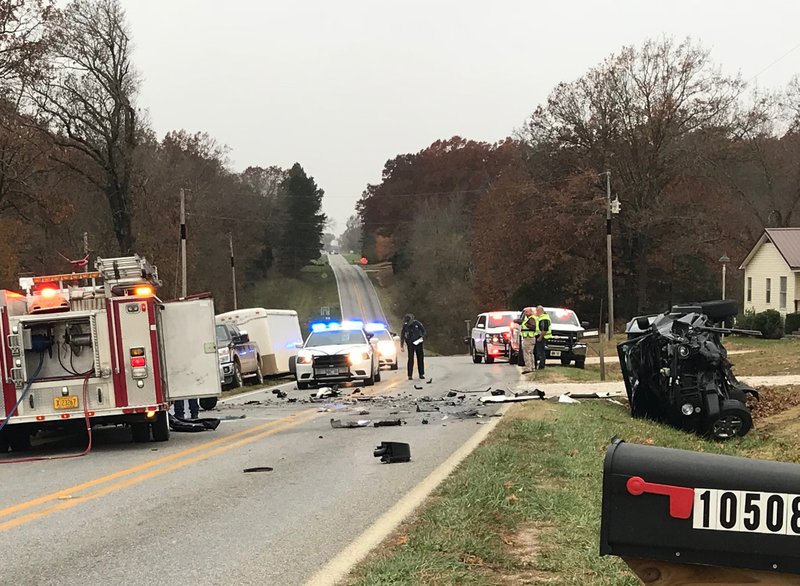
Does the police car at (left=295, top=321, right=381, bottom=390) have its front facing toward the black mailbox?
yes

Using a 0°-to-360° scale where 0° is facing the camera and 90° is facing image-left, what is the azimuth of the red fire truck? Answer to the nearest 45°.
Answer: approximately 180°

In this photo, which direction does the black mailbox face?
to the viewer's left

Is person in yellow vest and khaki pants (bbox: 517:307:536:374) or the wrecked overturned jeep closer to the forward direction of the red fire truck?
the person in yellow vest and khaki pants

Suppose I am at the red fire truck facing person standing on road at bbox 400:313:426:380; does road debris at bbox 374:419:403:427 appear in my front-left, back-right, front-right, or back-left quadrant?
front-right

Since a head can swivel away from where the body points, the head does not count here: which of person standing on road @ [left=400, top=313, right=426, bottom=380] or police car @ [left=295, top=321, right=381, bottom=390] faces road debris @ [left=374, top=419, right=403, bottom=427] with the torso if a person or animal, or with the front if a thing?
the police car

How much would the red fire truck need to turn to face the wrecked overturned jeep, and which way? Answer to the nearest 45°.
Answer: approximately 90° to its right

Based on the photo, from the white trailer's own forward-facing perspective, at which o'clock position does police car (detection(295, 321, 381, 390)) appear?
The police car is roughly at 10 o'clock from the white trailer.

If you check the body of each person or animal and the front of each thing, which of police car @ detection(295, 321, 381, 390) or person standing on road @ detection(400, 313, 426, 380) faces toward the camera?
the police car

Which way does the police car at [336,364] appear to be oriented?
toward the camera

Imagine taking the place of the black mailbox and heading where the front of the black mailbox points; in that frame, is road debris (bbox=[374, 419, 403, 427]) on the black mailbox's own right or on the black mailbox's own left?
on the black mailbox's own right
